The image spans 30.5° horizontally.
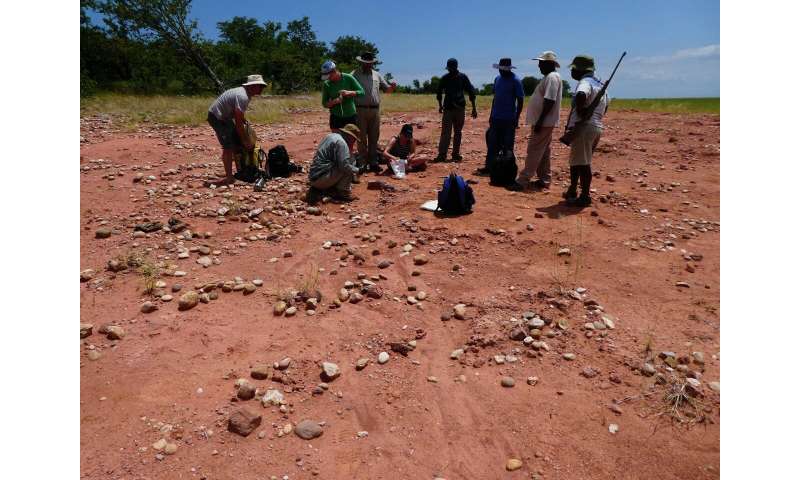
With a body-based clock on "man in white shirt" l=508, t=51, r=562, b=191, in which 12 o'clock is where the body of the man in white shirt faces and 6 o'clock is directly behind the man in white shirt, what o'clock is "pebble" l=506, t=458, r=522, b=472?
The pebble is roughly at 9 o'clock from the man in white shirt.

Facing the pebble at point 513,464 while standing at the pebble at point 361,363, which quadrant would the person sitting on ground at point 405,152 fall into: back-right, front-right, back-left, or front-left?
back-left

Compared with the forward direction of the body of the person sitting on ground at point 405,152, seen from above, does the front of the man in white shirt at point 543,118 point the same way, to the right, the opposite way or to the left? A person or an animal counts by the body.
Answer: to the right

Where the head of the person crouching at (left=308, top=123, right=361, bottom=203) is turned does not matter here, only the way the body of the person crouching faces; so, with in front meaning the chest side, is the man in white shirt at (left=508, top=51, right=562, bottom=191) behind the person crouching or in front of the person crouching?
in front

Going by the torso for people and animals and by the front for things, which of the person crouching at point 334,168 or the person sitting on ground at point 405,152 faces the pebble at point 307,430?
the person sitting on ground at point 405,152

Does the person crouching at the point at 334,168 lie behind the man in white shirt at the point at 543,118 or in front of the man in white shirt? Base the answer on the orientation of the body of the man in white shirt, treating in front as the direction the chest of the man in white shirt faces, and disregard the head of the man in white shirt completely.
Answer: in front

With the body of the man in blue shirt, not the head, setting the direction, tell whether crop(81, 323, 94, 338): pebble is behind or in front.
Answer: in front
